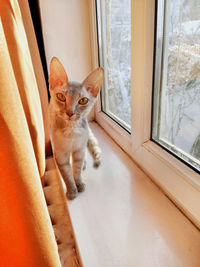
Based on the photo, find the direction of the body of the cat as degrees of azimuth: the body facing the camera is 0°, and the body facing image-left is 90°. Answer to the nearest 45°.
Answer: approximately 0°
